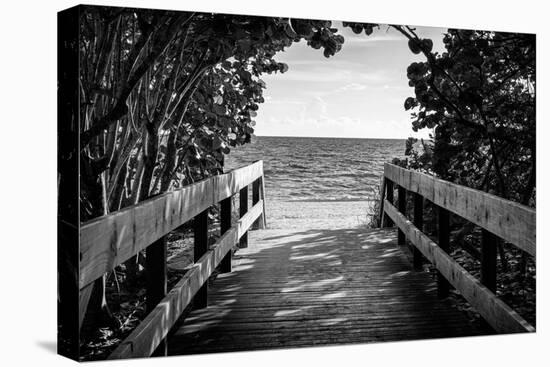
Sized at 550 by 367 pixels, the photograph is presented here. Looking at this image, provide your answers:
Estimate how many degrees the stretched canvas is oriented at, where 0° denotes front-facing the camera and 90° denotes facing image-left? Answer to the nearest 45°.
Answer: approximately 315°

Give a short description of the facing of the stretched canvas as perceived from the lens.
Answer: facing the viewer and to the right of the viewer
